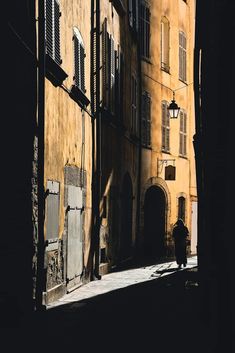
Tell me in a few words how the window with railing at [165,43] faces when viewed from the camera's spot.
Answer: facing the viewer and to the left of the viewer

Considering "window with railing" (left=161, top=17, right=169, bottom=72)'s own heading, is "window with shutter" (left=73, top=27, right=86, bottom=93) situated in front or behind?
in front

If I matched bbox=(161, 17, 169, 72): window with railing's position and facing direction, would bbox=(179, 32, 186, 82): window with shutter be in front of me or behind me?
behind
